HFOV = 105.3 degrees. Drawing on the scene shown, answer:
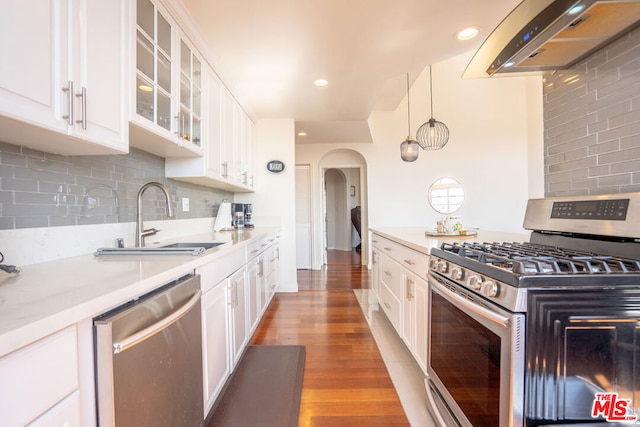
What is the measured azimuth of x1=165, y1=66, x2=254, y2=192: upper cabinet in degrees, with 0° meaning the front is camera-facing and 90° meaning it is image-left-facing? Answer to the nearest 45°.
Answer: approximately 270°

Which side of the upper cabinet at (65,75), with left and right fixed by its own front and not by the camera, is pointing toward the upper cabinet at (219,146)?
left

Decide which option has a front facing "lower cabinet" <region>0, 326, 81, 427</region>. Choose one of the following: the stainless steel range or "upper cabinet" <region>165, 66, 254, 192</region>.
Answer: the stainless steel range

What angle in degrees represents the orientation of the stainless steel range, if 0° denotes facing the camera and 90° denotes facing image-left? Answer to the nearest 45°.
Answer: approximately 45°

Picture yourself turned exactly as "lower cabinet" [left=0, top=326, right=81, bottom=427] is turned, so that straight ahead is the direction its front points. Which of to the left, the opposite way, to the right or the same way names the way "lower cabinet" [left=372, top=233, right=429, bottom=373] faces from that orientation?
the opposite way

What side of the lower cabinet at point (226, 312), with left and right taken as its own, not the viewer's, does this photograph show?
right

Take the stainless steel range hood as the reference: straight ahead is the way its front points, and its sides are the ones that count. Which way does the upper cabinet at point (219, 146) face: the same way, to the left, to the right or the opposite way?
the opposite way

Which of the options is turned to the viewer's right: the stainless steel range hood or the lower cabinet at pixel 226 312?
the lower cabinet

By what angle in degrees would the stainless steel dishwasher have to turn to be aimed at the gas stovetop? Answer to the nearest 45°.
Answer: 0° — it already faces it
